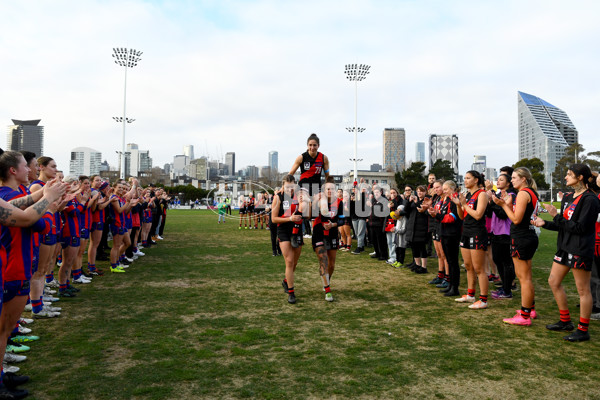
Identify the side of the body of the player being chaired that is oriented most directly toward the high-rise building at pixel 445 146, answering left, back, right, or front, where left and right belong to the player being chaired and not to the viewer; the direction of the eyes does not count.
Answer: back

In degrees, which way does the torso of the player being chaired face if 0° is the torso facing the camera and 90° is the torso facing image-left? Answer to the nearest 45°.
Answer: approximately 0°
